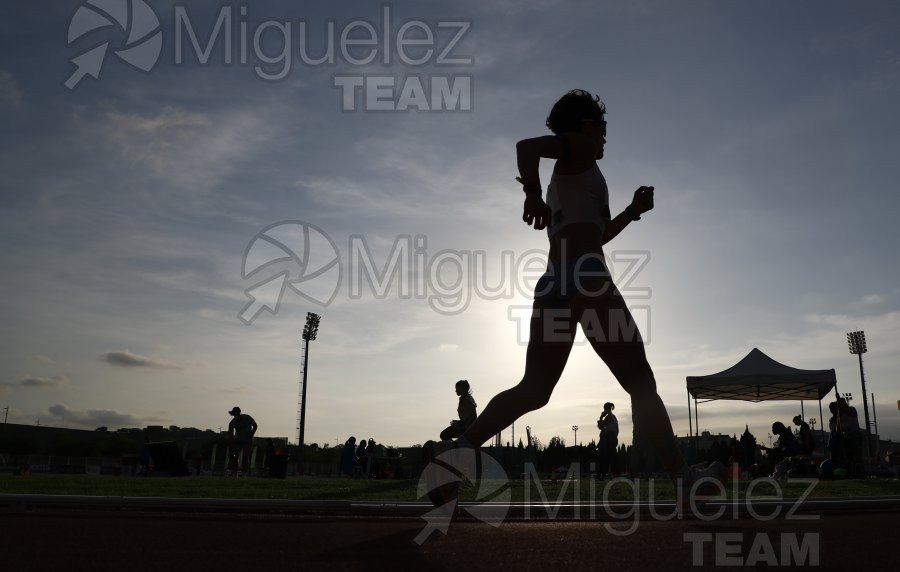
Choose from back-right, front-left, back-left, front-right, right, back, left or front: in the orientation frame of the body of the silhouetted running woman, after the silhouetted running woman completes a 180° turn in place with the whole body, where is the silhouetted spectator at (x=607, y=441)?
right

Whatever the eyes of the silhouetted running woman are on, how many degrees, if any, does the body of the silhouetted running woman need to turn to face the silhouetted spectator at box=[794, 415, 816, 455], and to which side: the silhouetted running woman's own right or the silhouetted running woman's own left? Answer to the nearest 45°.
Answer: approximately 90° to the silhouetted running woman's own left

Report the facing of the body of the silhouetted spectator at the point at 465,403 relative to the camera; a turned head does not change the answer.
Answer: to the viewer's left

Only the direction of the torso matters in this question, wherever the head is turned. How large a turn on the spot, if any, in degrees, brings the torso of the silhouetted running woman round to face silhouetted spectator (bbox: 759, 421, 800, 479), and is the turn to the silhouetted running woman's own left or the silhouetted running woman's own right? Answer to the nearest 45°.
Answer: approximately 90° to the silhouetted running woman's own left

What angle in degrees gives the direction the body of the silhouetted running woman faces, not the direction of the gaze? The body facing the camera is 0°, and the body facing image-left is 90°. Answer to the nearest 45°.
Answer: approximately 270°

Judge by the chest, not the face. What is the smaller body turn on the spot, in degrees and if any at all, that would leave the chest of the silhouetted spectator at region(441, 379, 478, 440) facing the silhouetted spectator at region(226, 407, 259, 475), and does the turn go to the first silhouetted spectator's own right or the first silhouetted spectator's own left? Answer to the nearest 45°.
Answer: approximately 45° to the first silhouetted spectator's own right

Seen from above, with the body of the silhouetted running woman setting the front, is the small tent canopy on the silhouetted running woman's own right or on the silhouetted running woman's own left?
on the silhouetted running woman's own left

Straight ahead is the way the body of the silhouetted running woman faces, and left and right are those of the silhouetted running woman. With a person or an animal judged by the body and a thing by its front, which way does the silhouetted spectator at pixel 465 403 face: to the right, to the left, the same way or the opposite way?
the opposite way
